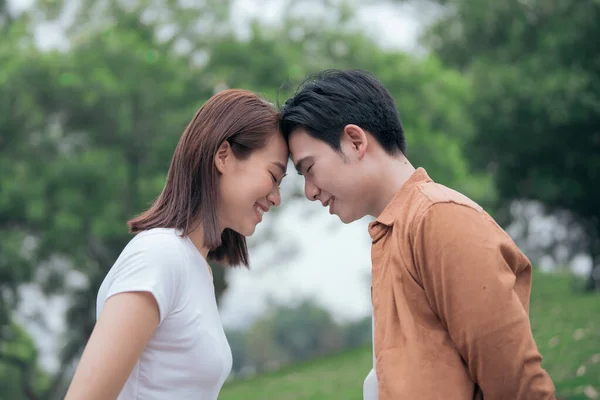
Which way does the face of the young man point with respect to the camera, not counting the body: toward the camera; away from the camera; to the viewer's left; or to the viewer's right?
to the viewer's left

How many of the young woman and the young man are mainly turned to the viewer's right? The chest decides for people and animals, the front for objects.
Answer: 1

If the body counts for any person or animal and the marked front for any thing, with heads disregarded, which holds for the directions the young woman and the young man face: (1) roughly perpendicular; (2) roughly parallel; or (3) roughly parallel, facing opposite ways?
roughly parallel, facing opposite ways

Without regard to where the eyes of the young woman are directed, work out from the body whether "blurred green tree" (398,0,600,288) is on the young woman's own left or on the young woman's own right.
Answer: on the young woman's own left

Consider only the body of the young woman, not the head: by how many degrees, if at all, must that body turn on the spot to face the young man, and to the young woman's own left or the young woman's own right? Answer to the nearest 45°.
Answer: approximately 45° to the young woman's own right

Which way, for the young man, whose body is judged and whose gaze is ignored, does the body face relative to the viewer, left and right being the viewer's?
facing to the left of the viewer

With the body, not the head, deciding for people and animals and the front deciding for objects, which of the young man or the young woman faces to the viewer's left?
the young man

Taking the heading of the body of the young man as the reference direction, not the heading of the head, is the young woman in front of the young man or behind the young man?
in front

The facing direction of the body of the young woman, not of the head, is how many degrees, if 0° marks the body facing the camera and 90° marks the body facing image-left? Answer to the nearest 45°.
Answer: approximately 270°

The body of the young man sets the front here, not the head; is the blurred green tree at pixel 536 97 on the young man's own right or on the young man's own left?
on the young man's own right
